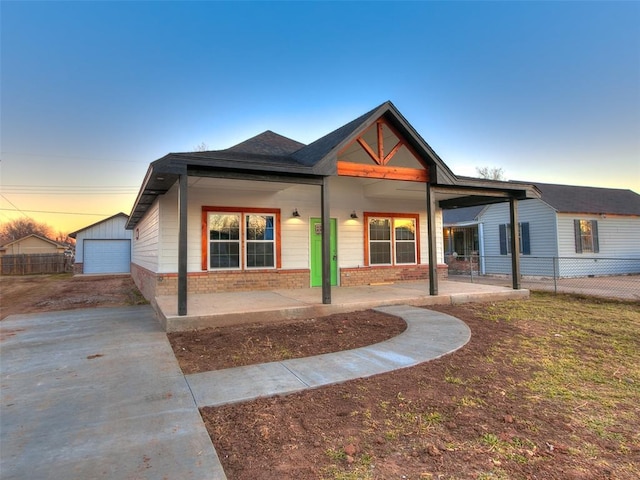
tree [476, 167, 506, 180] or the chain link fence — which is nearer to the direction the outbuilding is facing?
the chain link fence

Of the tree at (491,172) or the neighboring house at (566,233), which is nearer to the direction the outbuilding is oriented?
the neighboring house

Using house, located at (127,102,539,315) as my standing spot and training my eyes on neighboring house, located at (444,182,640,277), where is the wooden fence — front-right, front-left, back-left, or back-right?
back-left

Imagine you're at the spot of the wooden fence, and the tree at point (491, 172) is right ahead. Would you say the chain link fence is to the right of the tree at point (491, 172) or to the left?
right

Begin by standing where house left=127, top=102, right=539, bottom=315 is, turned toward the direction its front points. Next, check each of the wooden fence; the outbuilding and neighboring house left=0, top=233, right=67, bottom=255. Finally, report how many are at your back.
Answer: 3

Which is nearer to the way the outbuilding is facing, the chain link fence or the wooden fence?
the chain link fence

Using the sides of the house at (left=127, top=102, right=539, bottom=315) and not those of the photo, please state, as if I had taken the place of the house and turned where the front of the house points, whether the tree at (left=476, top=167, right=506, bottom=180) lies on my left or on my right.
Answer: on my left

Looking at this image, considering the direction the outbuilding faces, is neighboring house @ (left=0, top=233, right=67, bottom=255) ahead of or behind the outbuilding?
behind

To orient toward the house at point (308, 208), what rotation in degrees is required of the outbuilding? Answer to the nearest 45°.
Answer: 0° — it already faces it

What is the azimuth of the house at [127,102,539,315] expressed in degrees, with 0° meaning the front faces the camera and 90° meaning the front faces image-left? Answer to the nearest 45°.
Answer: approximately 315°

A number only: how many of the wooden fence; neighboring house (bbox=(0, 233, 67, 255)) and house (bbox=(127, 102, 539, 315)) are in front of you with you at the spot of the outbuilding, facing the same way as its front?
1

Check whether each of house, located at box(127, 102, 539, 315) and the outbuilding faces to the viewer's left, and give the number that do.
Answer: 0

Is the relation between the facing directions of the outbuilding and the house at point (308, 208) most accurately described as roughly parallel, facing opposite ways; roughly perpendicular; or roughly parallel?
roughly parallel

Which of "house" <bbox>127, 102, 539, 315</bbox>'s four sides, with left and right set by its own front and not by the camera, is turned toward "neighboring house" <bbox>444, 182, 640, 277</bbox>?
left

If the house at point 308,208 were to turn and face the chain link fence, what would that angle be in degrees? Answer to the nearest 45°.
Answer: approximately 90° to its left

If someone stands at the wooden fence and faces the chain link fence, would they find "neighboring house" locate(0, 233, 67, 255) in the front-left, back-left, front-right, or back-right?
back-left

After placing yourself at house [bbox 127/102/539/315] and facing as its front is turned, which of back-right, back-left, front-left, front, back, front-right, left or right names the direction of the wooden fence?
back

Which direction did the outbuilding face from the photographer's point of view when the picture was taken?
facing the viewer

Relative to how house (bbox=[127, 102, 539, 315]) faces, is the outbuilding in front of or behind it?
behind
